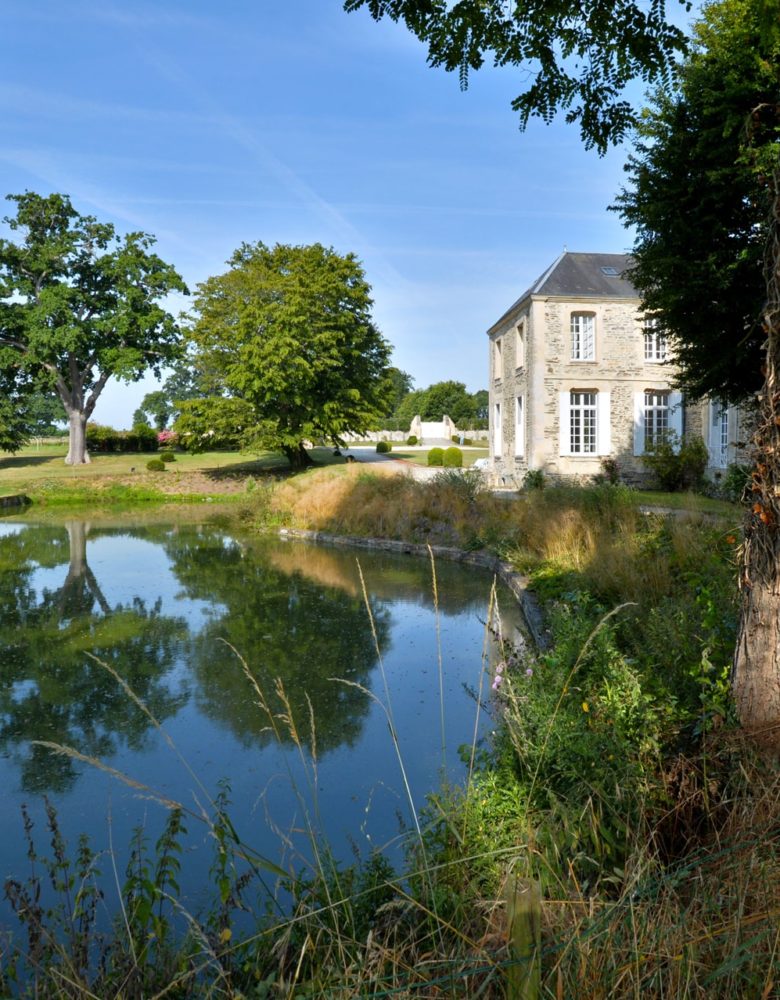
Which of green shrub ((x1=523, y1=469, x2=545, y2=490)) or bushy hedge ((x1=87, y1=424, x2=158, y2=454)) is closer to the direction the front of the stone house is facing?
the green shrub

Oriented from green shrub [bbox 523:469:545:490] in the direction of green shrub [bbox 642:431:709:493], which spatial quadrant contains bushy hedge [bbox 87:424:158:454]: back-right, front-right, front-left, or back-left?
back-left

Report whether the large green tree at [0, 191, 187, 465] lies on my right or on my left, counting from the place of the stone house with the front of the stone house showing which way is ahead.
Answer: on my right

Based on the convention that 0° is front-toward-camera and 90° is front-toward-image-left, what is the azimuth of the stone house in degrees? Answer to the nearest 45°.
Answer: approximately 0°

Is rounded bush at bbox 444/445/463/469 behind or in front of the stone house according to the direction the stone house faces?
behind

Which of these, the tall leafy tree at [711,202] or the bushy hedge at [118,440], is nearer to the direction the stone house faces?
the tall leafy tree

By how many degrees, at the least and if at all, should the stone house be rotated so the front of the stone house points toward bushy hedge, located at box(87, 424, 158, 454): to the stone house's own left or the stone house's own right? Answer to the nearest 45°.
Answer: approximately 135° to the stone house's own right
